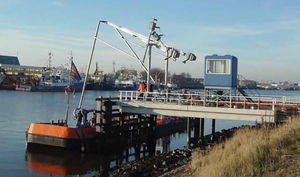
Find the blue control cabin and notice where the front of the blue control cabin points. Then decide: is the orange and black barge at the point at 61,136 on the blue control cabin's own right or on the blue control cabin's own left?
on the blue control cabin's own right

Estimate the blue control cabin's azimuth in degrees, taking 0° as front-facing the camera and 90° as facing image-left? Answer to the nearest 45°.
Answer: approximately 0°
